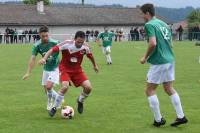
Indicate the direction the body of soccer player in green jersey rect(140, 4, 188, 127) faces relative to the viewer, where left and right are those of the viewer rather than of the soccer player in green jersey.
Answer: facing away from the viewer and to the left of the viewer
